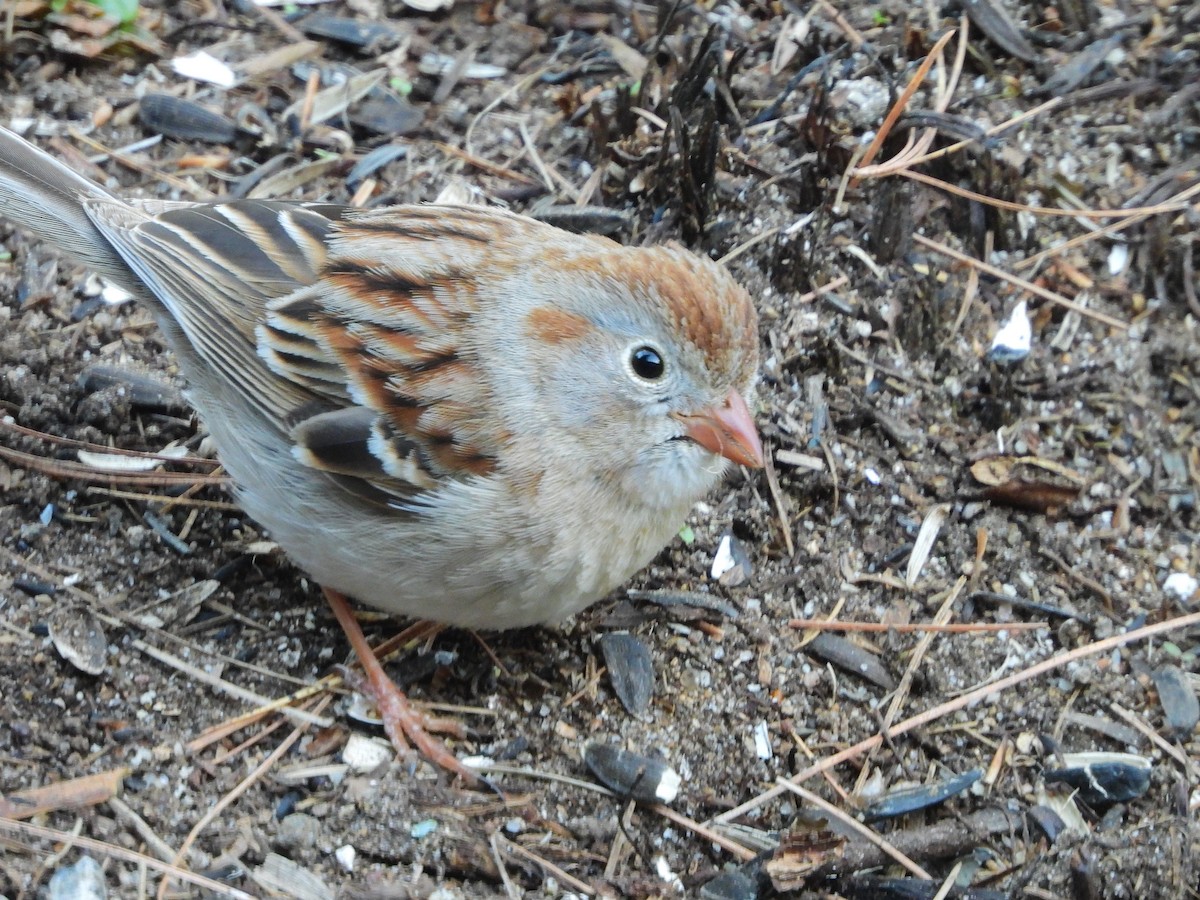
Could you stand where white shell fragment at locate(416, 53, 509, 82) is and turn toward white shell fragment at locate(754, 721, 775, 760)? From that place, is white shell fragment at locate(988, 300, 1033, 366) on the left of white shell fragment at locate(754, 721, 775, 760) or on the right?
left

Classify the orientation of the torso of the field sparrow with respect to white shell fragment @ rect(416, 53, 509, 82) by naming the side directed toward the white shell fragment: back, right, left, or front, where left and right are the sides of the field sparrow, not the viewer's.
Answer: left

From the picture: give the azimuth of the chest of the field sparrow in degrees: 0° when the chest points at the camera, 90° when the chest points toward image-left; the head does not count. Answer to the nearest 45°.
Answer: approximately 270°
